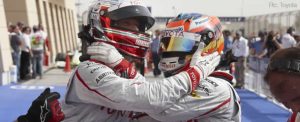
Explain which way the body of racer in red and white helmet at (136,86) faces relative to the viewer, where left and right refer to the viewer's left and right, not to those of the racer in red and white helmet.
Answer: facing to the right of the viewer

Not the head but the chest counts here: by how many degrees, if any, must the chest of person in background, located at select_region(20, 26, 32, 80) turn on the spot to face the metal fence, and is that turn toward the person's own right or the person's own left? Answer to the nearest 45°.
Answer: approximately 45° to the person's own right

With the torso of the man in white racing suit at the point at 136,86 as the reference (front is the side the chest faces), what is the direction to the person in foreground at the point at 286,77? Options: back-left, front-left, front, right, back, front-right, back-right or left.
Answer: front-right
